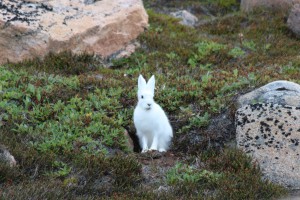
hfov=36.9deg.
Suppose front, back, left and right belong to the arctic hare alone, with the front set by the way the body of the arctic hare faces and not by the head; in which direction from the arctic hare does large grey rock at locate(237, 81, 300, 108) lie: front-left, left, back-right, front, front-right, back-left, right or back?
back-left

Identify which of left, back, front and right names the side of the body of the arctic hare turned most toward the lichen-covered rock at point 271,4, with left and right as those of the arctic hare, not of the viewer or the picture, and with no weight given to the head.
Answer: back

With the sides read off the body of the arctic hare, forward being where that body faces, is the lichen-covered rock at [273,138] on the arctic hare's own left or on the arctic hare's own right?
on the arctic hare's own left

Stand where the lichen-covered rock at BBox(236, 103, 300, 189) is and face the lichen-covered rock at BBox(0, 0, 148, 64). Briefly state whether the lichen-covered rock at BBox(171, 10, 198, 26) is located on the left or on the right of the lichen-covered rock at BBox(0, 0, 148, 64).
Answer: right

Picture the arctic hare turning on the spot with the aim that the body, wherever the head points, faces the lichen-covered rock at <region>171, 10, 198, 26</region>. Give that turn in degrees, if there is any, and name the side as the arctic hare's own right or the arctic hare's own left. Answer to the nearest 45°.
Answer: approximately 135° to the arctic hare's own right

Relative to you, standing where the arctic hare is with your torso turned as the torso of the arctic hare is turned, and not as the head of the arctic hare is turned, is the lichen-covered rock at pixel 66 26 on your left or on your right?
on your right

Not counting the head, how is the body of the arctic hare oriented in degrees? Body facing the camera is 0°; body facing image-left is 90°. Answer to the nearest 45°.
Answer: approximately 45°

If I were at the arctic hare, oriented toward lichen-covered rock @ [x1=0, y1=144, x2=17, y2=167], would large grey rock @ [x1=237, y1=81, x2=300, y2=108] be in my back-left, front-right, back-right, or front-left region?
back-left
